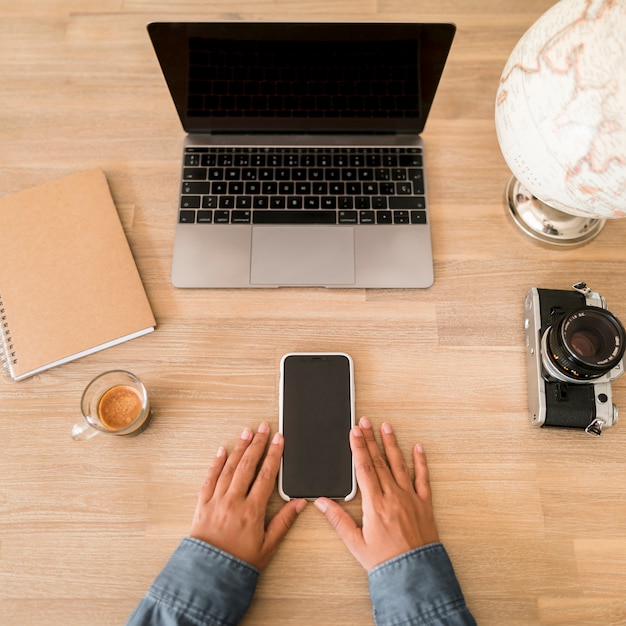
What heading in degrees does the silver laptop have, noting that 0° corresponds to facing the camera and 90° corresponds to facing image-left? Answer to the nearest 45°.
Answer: approximately 0°
